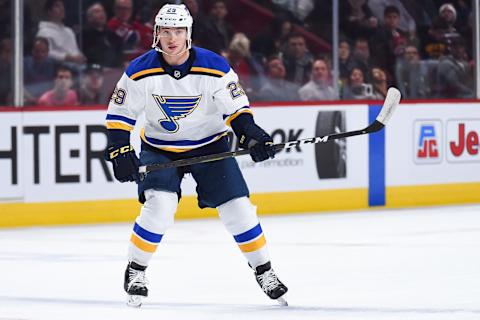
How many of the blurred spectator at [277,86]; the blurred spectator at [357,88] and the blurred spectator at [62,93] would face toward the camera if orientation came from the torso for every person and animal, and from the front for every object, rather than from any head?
3

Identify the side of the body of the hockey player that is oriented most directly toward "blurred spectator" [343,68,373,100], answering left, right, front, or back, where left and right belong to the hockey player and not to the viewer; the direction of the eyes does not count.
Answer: back

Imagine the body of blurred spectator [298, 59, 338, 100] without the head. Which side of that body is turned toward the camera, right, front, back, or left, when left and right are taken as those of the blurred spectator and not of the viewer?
front

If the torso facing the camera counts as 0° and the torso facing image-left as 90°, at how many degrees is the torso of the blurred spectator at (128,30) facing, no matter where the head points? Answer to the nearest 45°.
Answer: approximately 0°

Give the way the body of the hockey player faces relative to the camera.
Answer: toward the camera

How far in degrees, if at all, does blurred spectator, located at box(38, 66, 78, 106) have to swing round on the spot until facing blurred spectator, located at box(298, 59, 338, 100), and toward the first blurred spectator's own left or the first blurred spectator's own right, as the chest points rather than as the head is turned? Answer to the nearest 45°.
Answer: approximately 90° to the first blurred spectator's own left

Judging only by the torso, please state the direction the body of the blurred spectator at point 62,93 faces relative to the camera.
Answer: toward the camera

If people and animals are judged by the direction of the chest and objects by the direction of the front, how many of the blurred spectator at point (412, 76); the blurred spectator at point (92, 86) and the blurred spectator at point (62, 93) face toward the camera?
3
